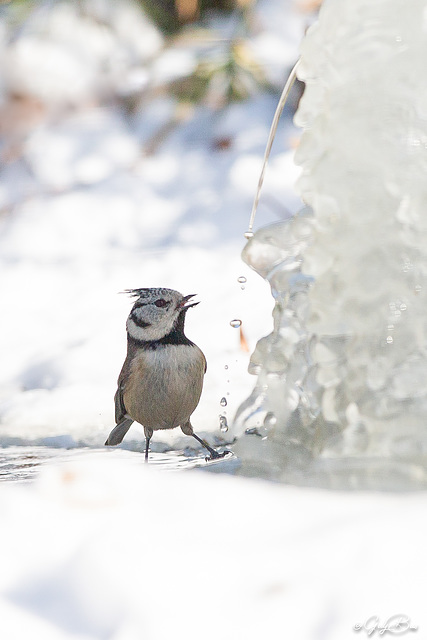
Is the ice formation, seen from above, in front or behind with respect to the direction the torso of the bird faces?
in front

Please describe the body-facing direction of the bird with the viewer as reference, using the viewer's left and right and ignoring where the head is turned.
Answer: facing the viewer and to the right of the viewer
